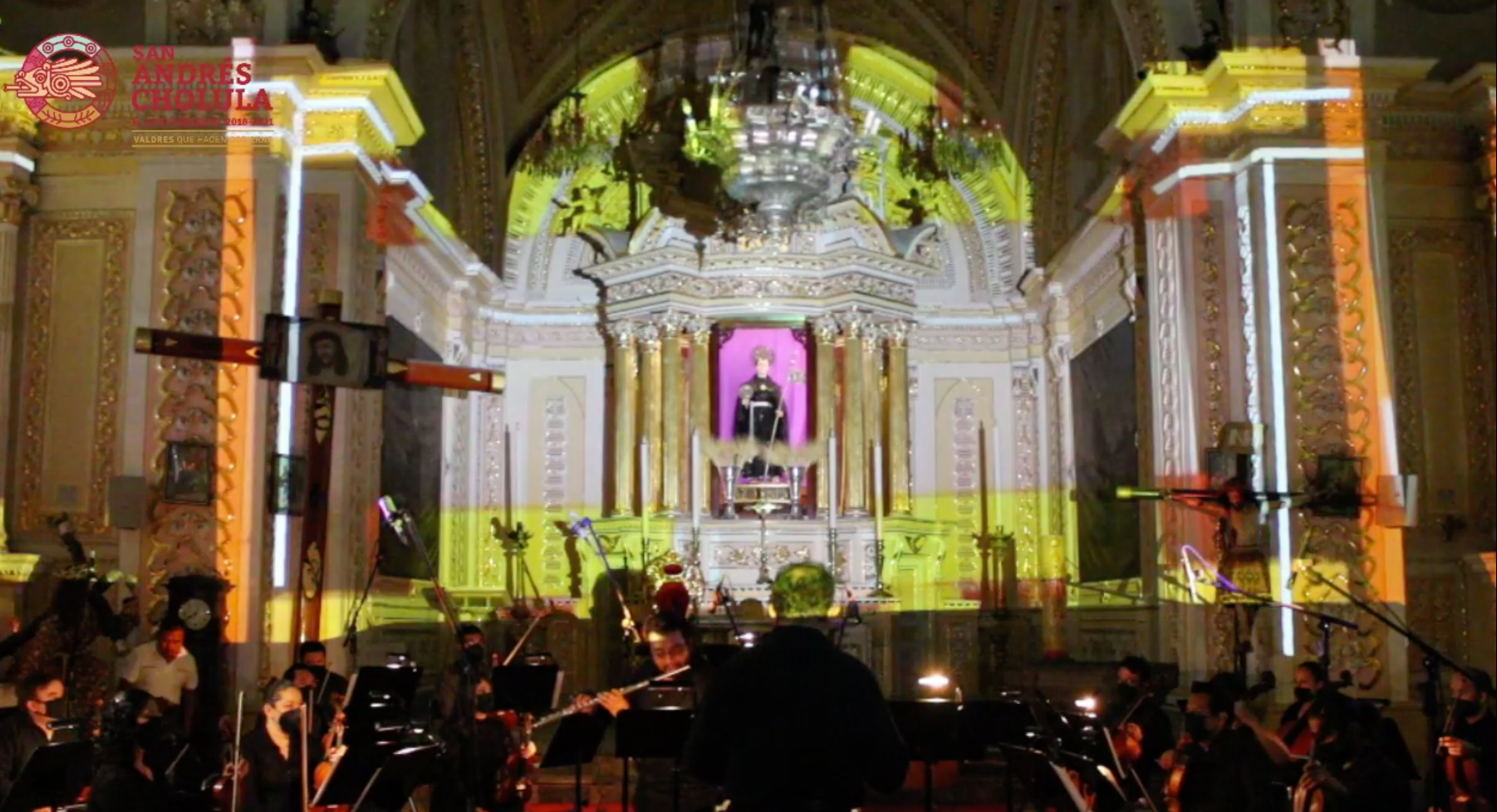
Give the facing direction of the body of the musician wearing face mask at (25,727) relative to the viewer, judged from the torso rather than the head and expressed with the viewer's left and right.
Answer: facing to the right of the viewer

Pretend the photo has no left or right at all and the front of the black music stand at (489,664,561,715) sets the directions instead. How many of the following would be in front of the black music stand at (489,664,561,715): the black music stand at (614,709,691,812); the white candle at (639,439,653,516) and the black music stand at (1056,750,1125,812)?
1

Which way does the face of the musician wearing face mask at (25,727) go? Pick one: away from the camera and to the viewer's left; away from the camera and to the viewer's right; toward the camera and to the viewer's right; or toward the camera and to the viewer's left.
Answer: toward the camera and to the viewer's right

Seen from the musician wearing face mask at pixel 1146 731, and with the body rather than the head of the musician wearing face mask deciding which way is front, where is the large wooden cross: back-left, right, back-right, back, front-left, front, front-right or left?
front-right

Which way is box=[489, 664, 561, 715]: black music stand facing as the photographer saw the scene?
facing away from the viewer

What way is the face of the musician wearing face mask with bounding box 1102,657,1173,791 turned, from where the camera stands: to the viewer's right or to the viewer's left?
to the viewer's left

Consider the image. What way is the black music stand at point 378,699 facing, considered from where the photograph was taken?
facing away from the viewer and to the left of the viewer
